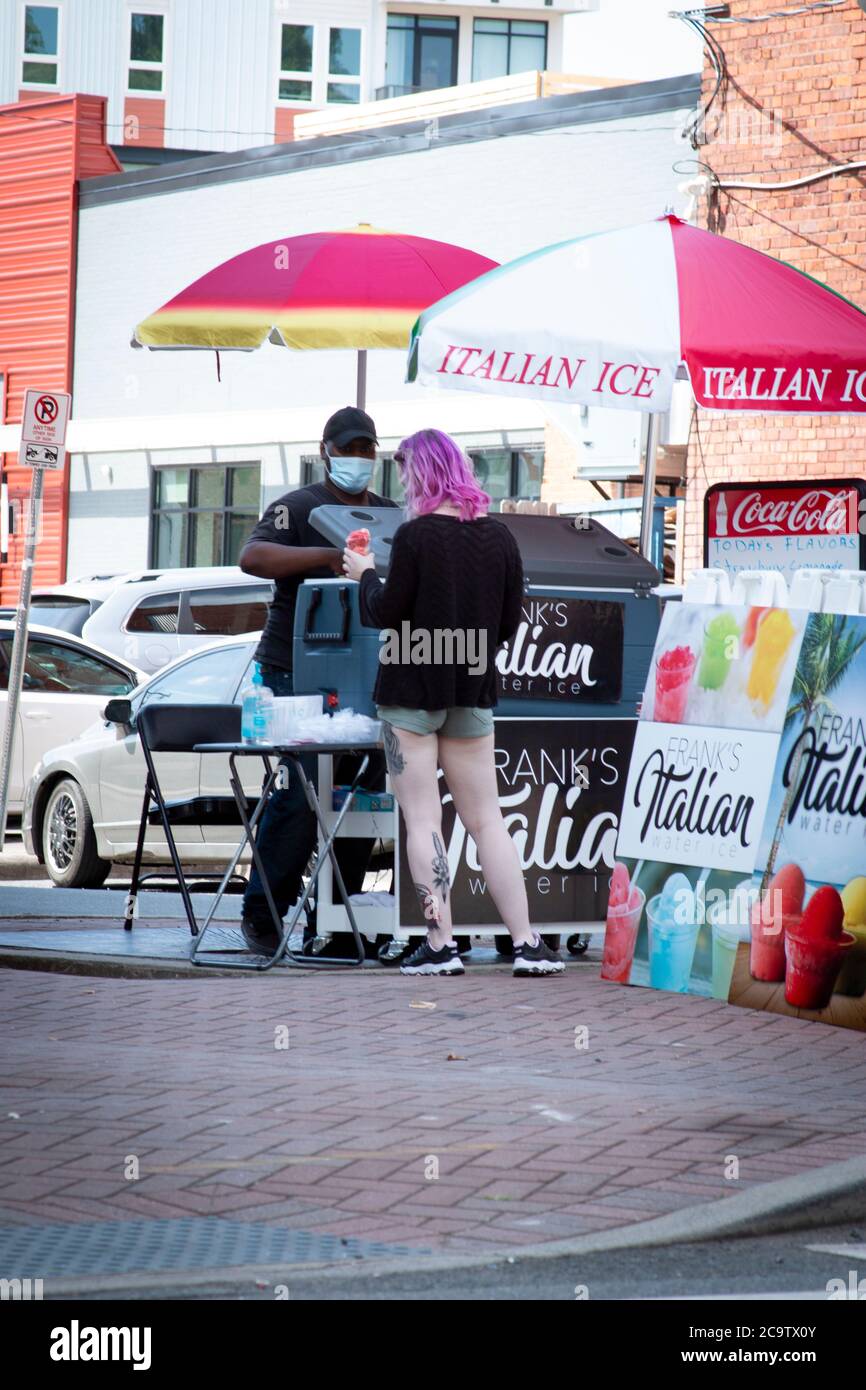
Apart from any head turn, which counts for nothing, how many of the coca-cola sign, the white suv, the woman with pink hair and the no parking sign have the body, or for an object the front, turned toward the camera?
2

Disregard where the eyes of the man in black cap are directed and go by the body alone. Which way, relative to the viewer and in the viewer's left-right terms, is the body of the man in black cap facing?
facing the viewer and to the right of the viewer

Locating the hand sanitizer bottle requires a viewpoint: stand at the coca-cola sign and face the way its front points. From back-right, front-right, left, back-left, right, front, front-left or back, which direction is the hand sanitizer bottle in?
front-right

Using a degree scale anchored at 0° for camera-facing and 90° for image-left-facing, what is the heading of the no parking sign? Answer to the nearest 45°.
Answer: approximately 0°

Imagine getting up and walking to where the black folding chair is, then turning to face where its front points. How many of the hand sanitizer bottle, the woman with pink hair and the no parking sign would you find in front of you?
2

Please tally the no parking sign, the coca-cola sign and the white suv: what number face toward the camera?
2

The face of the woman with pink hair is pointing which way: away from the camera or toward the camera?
away from the camera

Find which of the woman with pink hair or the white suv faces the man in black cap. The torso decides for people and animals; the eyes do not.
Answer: the woman with pink hair

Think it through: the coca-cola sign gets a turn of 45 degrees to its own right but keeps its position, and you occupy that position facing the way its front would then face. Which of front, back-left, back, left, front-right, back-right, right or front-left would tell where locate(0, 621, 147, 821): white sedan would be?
right

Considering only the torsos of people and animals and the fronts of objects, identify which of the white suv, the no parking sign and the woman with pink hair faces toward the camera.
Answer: the no parking sign

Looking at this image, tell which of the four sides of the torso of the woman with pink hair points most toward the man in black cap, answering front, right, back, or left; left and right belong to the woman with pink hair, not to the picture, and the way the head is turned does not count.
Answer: front

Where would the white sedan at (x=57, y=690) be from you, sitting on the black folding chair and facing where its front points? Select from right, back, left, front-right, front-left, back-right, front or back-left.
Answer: back-left

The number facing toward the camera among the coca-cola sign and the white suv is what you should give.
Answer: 1

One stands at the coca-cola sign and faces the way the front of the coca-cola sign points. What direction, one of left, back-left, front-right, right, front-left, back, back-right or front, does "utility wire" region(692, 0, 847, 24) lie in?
back
